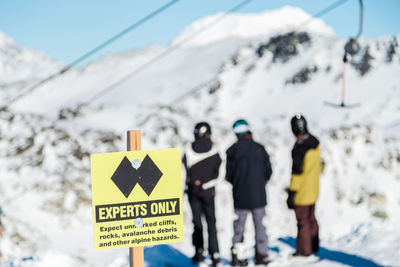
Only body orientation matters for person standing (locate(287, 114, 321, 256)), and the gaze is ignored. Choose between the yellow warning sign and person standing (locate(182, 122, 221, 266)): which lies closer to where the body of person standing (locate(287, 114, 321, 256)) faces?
the person standing

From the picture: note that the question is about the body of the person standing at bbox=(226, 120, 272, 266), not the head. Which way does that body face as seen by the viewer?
away from the camera

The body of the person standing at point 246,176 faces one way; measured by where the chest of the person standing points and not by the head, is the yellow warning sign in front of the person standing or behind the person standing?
behind

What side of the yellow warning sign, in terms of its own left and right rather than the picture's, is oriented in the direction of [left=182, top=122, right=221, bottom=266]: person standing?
back

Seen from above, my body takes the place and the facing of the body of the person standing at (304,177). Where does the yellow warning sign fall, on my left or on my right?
on my left

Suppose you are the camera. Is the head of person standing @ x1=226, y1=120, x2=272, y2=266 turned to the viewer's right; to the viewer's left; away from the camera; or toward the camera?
away from the camera
